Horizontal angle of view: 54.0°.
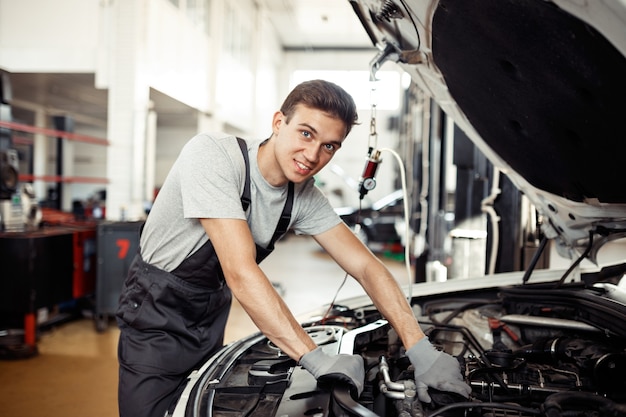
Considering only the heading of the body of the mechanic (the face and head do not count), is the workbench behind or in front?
behind

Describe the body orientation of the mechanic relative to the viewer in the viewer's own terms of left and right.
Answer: facing the viewer and to the right of the viewer
